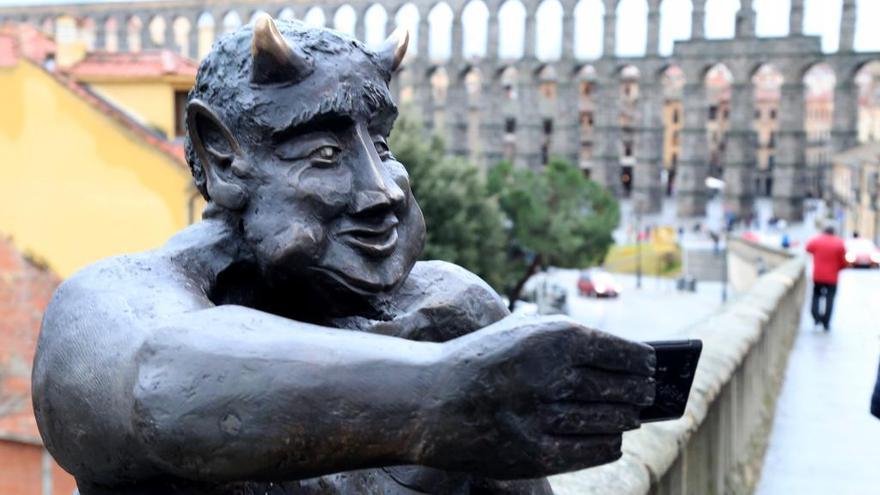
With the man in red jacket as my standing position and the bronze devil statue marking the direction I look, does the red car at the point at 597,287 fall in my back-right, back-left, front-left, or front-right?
back-right

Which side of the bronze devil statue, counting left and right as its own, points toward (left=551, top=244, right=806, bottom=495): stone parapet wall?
left

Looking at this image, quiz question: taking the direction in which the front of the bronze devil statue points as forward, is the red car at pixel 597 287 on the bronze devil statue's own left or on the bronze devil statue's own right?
on the bronze devil statue's own left

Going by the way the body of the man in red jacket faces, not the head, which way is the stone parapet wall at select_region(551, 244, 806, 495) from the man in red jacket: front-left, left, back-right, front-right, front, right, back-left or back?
back

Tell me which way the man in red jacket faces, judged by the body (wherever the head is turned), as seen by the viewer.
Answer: away from the camera

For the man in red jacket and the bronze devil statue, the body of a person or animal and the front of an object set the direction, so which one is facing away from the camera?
the man in red jacket

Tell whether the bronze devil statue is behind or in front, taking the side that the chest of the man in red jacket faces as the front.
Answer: behind

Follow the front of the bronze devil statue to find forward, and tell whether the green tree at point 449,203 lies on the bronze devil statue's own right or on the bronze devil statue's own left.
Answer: on the bronze devil statue's own left
